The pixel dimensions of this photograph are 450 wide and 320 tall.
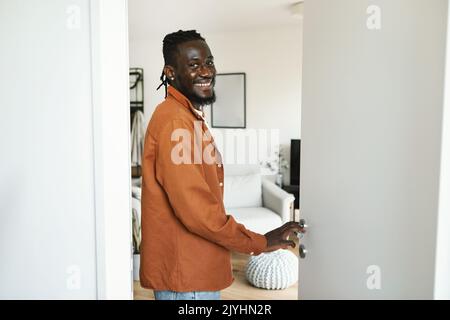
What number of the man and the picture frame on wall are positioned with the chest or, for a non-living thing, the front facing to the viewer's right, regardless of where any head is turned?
1

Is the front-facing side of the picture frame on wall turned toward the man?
yes

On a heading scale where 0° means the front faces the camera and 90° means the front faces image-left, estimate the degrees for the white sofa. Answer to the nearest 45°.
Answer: approximately 315°

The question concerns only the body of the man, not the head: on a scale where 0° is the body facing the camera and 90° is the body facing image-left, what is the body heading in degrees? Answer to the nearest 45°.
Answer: approximately 270°

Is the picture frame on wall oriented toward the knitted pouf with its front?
yes

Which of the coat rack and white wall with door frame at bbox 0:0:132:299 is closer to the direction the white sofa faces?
the white wall with door frame
